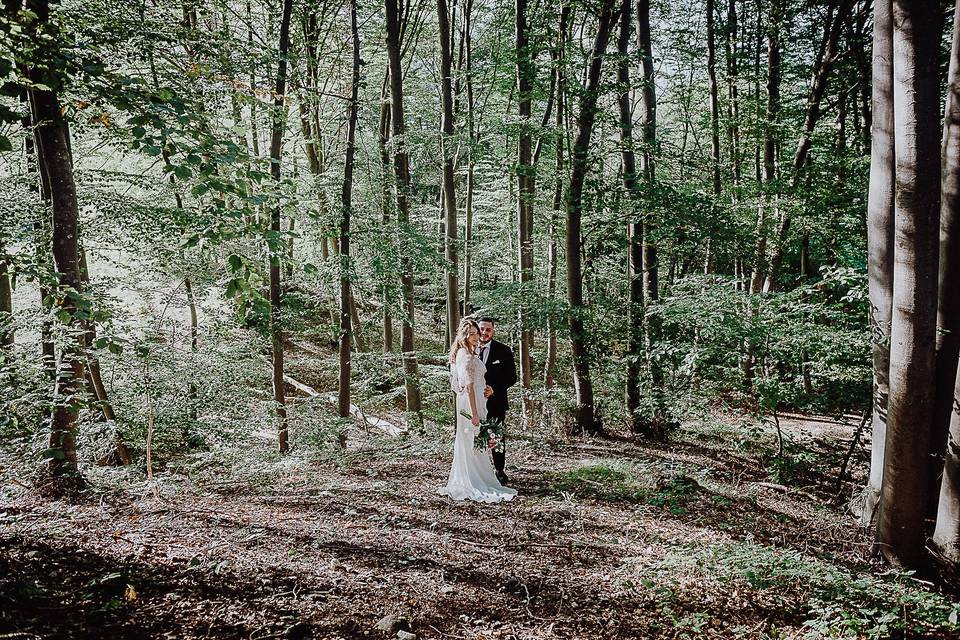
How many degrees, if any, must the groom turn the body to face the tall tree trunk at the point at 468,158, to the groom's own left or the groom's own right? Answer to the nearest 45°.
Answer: approximately 135° to the groom's own right

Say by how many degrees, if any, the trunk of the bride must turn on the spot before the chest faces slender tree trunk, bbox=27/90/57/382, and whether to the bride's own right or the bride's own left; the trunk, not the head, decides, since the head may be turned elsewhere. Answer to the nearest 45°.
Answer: approximately 180°

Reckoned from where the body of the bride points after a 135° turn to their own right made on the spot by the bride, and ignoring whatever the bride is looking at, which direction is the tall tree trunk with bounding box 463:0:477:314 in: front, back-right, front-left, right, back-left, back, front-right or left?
back-right

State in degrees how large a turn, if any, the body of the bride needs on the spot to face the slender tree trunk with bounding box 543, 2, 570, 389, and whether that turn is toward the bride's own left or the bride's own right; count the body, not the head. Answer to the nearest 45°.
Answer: approximately 90° to the bride's own left

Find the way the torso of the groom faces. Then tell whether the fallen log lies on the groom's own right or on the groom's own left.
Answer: on the groom's own right

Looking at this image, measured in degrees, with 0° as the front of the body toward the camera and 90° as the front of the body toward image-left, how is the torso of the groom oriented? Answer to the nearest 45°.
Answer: approximately 45°

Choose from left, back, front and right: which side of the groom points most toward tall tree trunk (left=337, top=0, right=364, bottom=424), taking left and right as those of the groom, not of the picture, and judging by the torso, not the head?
right

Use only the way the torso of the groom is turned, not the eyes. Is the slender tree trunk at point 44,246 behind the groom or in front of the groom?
in front

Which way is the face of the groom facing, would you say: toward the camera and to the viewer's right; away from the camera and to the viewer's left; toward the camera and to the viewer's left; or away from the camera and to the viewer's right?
toward the camera and to the viewer's left

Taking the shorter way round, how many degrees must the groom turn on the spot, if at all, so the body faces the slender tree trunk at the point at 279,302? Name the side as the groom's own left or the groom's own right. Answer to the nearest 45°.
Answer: approximately 90° to the groom's own right

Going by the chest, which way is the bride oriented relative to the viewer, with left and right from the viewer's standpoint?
facing to the right of the viewer

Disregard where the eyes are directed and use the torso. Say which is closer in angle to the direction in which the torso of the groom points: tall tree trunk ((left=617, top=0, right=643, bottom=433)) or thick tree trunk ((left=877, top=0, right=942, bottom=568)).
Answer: the thick tree trunk

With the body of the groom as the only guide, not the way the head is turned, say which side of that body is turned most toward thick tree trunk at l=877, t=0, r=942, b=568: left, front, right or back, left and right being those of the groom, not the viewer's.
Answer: left
